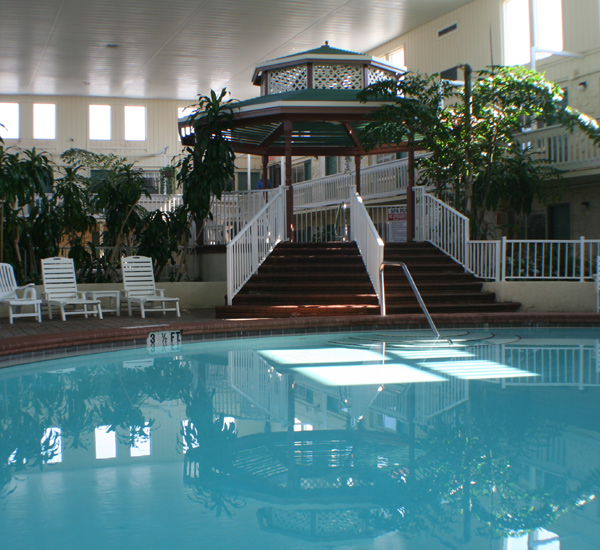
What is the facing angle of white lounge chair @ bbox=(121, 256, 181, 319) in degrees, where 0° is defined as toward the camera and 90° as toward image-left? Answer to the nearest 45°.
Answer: approximately 315°

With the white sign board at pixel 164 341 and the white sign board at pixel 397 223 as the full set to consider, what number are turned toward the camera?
2

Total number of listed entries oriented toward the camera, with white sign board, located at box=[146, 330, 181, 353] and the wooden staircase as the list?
2

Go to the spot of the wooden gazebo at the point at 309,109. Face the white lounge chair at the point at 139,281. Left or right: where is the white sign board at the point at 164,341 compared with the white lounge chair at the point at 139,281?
left

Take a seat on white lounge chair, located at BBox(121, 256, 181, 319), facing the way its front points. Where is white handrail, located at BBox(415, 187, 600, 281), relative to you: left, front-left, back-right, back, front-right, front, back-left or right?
front-left

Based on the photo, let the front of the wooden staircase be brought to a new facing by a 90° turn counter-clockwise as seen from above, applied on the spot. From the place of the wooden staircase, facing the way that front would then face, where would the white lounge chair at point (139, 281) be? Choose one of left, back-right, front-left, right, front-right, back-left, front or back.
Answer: back

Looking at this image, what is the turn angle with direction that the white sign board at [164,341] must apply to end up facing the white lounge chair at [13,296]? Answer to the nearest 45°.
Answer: approximately 135° to its right

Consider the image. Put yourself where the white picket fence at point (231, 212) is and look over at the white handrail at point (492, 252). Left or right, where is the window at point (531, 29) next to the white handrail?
left

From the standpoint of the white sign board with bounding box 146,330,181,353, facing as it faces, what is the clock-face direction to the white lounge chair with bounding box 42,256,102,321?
The white lounge chair is roughly at 5 o'clock from the white sign board.

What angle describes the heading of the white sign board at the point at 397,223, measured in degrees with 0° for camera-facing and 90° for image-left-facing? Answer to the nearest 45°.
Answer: approximately 0°

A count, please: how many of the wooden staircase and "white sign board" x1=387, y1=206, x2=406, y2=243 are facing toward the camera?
2

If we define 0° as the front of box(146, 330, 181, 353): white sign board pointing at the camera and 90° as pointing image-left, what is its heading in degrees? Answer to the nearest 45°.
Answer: approximately 0°

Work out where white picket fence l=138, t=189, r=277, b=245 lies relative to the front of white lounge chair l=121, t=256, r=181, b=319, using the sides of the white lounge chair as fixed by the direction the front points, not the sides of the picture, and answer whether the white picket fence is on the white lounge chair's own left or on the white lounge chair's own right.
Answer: on the white lounge chair's own left
